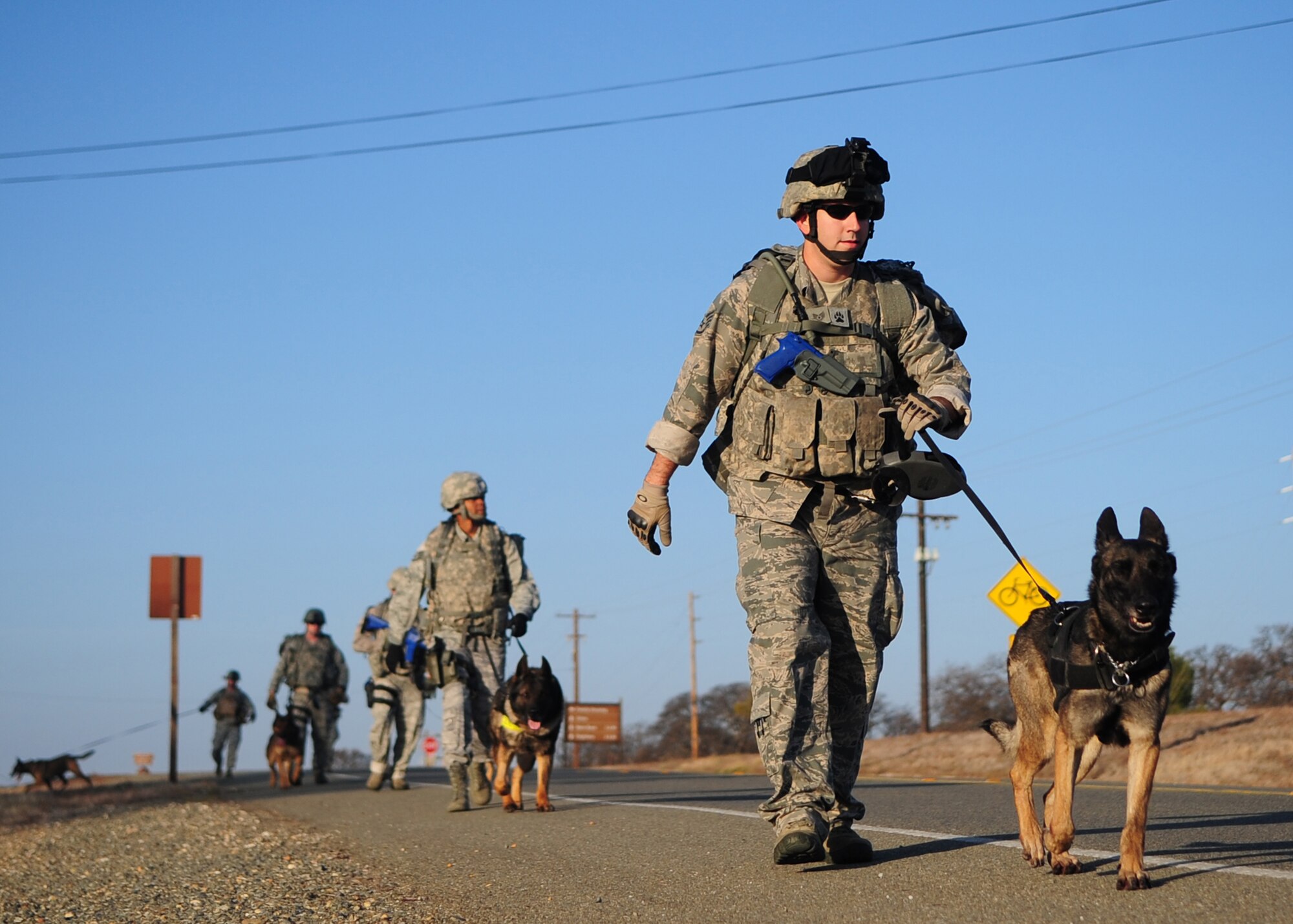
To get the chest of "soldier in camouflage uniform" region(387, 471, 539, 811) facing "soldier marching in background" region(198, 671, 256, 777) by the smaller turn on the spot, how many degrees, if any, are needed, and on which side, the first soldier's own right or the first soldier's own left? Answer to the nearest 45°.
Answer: approximately 180°

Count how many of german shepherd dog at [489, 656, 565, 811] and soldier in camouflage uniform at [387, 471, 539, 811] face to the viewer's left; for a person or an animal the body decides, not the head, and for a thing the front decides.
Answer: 0

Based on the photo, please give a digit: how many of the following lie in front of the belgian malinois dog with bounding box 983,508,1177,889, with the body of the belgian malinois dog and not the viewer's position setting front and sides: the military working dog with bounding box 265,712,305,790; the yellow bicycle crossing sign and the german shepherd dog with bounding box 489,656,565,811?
0

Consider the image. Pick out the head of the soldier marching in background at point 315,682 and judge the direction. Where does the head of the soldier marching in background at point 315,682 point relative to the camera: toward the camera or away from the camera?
toward the camera

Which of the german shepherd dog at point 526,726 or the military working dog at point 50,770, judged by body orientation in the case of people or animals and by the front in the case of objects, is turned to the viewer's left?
the military working dog

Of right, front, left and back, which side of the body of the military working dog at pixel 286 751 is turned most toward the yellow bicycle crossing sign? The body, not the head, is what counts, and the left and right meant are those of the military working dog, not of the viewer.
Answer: left

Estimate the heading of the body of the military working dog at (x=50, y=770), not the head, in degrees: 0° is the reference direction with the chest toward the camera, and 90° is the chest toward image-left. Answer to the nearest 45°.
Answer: approximately 90°

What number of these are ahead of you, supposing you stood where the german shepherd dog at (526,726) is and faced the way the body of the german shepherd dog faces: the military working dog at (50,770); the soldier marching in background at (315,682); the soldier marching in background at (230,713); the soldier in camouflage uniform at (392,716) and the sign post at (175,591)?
0

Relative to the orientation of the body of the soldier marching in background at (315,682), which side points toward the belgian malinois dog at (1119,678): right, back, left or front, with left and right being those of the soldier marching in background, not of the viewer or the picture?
front

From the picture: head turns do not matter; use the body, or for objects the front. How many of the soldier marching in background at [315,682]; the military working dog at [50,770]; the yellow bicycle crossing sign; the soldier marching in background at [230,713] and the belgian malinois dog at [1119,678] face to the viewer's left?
1

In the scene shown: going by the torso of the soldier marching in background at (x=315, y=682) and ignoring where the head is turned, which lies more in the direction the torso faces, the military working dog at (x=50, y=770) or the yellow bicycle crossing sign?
the yellow bicycle crossing sign

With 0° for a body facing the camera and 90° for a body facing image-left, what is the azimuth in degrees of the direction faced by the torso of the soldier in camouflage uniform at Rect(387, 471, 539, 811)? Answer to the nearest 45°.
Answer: approximately 0°

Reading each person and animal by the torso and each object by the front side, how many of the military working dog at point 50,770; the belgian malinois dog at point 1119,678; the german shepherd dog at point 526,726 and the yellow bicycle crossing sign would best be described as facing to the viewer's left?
1

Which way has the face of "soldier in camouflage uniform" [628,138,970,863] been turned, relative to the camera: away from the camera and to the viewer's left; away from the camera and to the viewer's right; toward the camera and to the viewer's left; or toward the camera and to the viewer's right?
toward the camera and to the viewer's right

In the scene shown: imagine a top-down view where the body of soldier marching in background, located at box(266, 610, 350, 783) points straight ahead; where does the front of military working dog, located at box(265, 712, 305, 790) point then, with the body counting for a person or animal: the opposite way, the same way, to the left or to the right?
the same way

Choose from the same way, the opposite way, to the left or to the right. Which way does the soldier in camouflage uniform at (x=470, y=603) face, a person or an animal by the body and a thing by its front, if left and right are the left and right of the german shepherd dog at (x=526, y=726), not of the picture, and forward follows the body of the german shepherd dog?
the same way

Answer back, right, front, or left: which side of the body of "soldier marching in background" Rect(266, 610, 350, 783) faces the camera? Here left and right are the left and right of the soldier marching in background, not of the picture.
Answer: front

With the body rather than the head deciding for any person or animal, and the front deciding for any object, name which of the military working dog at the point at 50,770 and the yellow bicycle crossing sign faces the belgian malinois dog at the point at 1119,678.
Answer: the yellow bicycle crossing sign

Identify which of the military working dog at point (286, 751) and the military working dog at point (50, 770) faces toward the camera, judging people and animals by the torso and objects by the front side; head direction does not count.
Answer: the military working dog at point (286, 751)

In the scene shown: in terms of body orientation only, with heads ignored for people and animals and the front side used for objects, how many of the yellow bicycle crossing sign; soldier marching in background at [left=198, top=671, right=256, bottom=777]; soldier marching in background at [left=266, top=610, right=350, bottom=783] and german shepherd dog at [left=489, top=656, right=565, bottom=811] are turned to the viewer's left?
0
